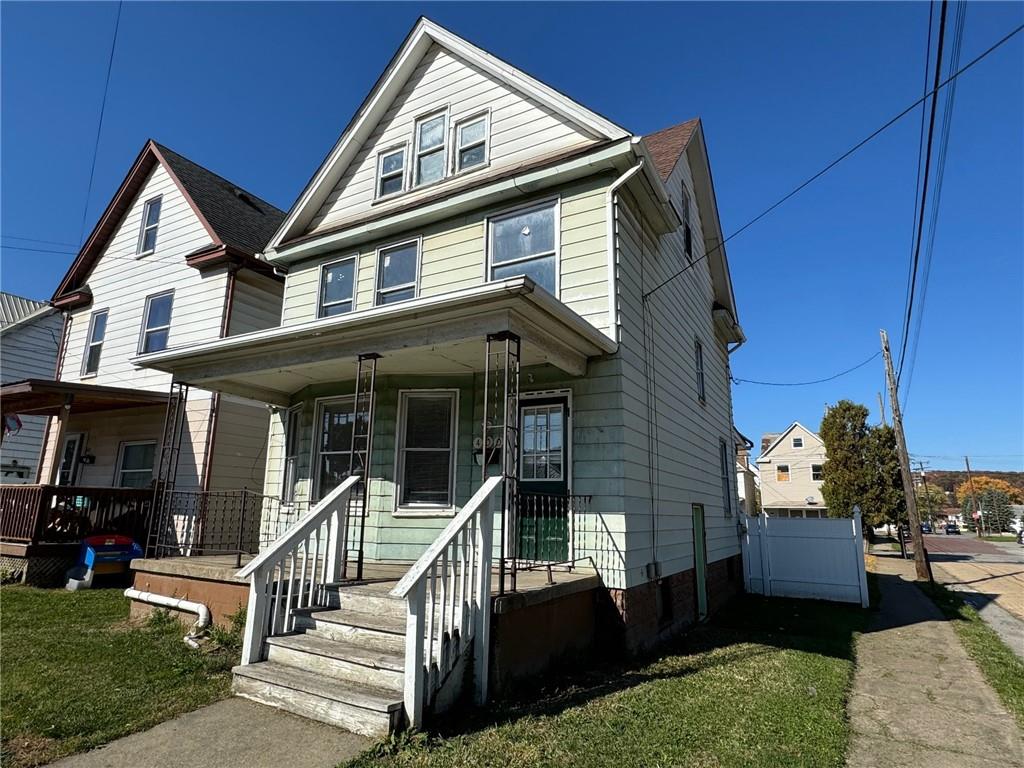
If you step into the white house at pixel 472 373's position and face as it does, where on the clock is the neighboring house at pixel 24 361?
The neighboring house is roughly at 3 o'clock from the white house.

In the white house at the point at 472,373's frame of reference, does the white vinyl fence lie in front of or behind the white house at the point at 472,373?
behind

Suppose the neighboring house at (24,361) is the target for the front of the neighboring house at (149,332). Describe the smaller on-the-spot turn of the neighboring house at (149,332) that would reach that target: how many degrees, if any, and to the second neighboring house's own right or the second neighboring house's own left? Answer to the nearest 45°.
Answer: approximately 135° to the second neighboring house's own right

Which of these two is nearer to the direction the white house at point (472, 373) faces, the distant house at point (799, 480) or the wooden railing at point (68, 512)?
the wooden railing

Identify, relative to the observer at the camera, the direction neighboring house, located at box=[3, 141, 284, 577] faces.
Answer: facing the viewer and to the left of the viewer

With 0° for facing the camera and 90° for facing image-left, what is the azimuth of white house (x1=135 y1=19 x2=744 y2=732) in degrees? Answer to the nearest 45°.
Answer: approximately 45°

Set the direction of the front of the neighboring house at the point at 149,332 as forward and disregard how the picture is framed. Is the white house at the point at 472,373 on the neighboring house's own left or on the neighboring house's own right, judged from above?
on the neighboring house's own left

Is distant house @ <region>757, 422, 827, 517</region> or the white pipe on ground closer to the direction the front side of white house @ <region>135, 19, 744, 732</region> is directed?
the white pipe on ground

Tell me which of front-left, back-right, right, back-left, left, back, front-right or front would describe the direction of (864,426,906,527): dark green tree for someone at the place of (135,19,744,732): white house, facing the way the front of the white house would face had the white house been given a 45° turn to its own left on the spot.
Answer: back-left

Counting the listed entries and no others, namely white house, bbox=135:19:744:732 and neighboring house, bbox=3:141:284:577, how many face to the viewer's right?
0

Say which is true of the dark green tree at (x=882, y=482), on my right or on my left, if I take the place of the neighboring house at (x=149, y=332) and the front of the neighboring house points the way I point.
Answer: on my left
